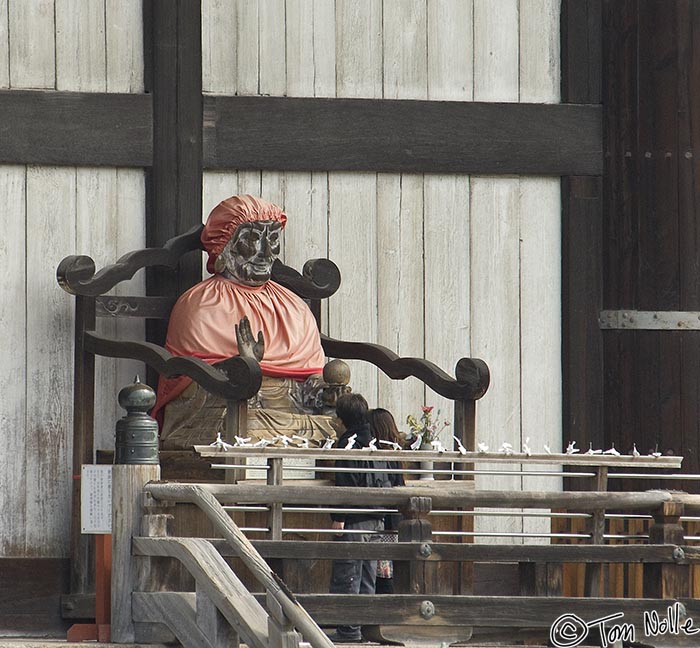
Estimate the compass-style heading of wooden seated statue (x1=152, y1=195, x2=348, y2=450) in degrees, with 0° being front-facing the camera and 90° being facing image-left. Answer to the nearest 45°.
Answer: approximately 315°

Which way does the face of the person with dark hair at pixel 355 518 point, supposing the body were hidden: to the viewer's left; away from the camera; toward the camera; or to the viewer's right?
away from the camera

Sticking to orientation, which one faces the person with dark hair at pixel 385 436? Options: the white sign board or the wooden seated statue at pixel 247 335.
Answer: the wooden seated statue

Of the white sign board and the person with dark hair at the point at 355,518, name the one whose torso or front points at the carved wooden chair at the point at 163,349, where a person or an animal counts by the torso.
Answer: the person with dark hair

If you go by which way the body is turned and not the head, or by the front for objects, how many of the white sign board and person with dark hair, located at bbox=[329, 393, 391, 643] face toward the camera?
1

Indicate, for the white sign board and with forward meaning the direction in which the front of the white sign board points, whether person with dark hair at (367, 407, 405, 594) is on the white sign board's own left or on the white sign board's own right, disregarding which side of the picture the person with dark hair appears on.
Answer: on the white sign board's own left

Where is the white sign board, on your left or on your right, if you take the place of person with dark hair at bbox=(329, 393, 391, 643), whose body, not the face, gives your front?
on your left

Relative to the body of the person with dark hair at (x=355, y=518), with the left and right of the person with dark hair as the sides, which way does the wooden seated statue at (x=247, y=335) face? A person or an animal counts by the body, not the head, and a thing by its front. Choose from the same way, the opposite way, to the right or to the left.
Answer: the opposite way

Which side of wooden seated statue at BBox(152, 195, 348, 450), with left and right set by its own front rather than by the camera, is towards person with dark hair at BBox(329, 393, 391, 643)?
front

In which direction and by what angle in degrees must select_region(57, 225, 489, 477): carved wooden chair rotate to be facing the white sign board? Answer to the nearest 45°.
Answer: approximately 45° to its right

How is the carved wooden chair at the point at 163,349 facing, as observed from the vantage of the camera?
facing the viewer and to the right of the viewer

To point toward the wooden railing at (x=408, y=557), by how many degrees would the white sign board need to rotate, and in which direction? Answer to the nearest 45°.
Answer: approximately 45° to its left

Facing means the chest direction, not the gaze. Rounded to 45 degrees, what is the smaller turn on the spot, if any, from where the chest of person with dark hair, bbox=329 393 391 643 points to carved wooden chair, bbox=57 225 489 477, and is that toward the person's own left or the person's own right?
0° — they already face it
